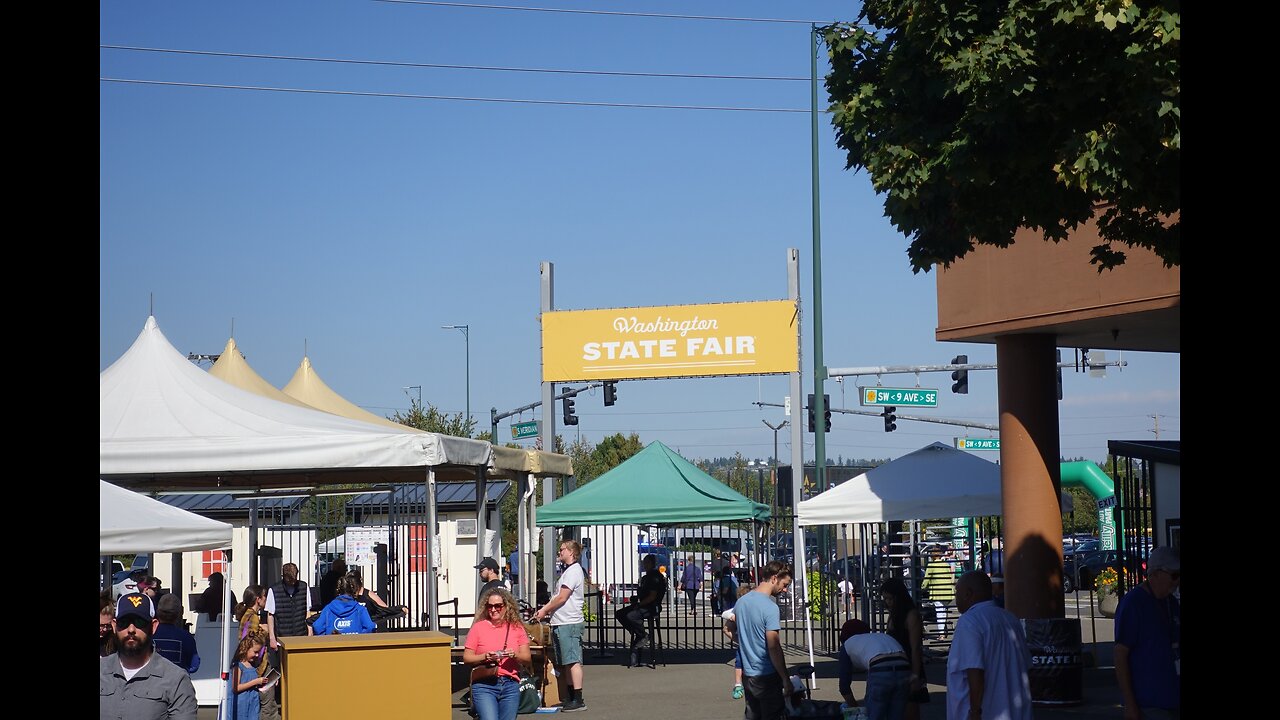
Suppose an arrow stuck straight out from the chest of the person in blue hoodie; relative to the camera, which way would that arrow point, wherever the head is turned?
away from the camera

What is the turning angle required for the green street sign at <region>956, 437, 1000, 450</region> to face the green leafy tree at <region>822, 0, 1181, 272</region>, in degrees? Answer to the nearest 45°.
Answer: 0° — it already faces it

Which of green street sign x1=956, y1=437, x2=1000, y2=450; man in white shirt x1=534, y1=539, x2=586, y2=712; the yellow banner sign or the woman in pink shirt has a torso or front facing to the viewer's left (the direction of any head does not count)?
the man in white shirt

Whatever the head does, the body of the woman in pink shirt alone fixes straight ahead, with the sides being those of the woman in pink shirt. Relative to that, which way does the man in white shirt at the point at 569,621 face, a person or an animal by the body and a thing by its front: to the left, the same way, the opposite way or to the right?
to the right

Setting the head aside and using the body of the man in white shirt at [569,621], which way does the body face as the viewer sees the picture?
to the viewer's left

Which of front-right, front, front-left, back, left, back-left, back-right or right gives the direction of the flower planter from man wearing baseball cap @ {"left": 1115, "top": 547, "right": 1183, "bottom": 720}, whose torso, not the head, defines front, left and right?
back-left

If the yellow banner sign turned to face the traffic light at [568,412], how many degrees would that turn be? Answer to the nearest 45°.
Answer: approximately 180°

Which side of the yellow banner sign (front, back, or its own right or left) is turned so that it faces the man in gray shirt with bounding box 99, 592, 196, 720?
front

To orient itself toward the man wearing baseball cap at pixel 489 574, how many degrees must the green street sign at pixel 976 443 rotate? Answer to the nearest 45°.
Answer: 0° — it already faces them
